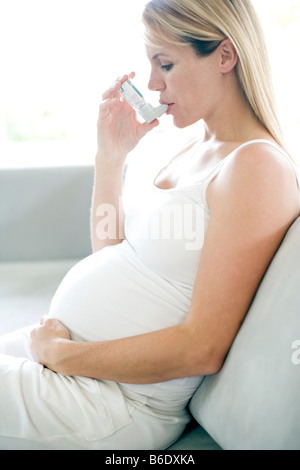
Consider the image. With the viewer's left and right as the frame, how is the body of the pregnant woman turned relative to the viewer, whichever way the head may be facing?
facing to the left of the viewer

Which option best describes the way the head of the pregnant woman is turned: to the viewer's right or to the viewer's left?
to the viewer's left
